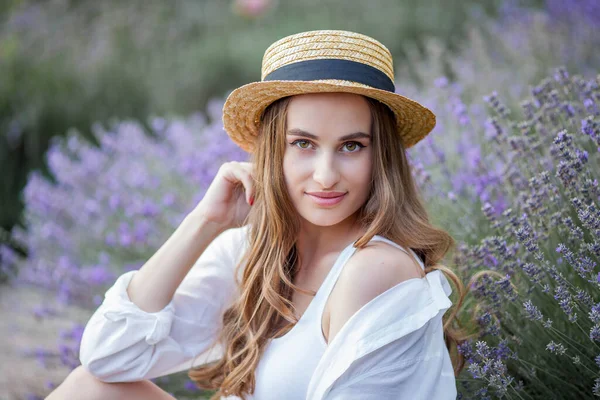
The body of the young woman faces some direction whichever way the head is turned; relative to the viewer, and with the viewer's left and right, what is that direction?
facing the viewer and to the left of the viewer
